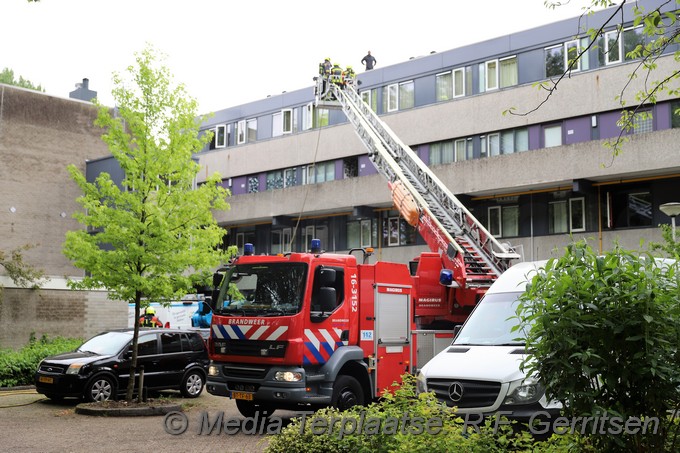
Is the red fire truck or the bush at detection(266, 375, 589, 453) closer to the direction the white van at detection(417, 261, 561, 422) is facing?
the bush

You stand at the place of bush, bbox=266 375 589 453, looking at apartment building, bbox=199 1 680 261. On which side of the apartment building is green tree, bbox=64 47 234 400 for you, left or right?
left

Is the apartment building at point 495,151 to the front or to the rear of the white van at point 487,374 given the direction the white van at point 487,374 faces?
to the rear

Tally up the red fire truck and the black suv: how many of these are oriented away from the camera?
0

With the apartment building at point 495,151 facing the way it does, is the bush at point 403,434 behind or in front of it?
in front

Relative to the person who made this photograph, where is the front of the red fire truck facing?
facing the viewer and to the left of the viewer

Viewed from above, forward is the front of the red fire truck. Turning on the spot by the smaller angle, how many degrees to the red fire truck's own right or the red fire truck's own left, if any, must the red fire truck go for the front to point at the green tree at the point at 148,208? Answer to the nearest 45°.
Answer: approximately 90° to the red fire truck's own right

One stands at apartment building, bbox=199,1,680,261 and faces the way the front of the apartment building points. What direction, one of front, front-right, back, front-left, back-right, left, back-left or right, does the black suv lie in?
front

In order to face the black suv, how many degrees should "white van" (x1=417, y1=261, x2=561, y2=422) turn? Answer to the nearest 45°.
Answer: approximately 90° to its right

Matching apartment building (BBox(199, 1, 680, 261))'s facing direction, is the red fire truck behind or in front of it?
in front

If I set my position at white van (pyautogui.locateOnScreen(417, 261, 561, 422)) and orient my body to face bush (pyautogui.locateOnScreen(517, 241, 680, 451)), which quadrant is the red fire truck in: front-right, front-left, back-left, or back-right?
back-right

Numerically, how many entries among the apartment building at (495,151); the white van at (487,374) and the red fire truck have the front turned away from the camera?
0

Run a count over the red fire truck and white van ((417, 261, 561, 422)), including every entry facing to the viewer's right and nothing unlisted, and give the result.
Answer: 0
